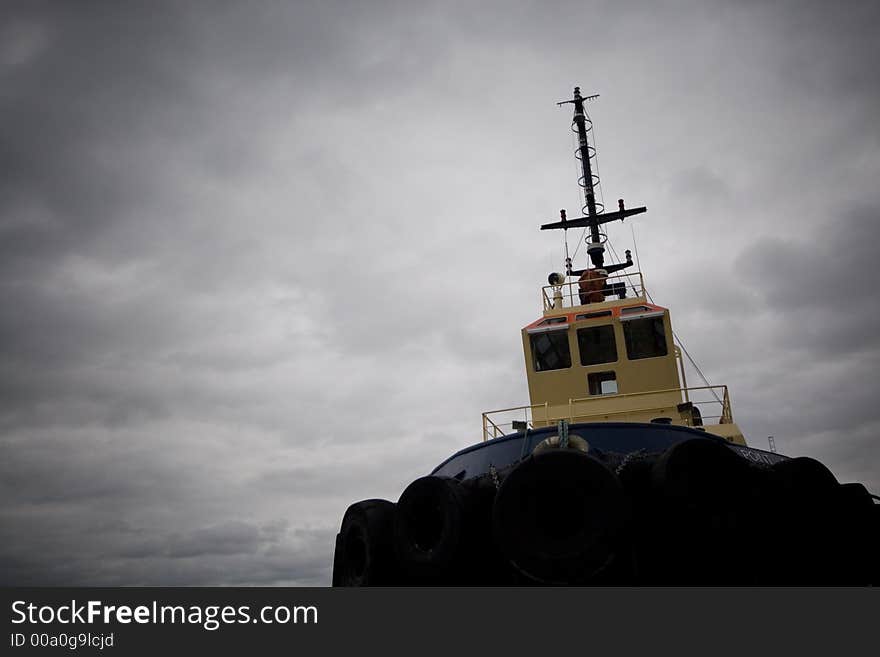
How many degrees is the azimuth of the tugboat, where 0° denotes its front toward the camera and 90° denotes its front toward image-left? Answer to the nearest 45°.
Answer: approximately 0°
